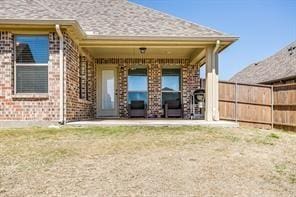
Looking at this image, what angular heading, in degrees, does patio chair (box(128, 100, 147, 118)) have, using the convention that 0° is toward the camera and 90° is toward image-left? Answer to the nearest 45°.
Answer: approximately 0°

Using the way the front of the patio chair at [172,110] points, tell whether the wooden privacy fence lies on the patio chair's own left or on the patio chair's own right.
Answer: on the patio chair's own left

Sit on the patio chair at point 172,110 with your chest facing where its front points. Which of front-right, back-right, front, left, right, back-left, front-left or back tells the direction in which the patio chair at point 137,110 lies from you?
right

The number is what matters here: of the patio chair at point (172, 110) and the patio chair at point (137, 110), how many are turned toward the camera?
2

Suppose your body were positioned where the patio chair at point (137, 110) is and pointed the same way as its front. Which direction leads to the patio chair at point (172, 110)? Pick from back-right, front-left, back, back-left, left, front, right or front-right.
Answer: left
